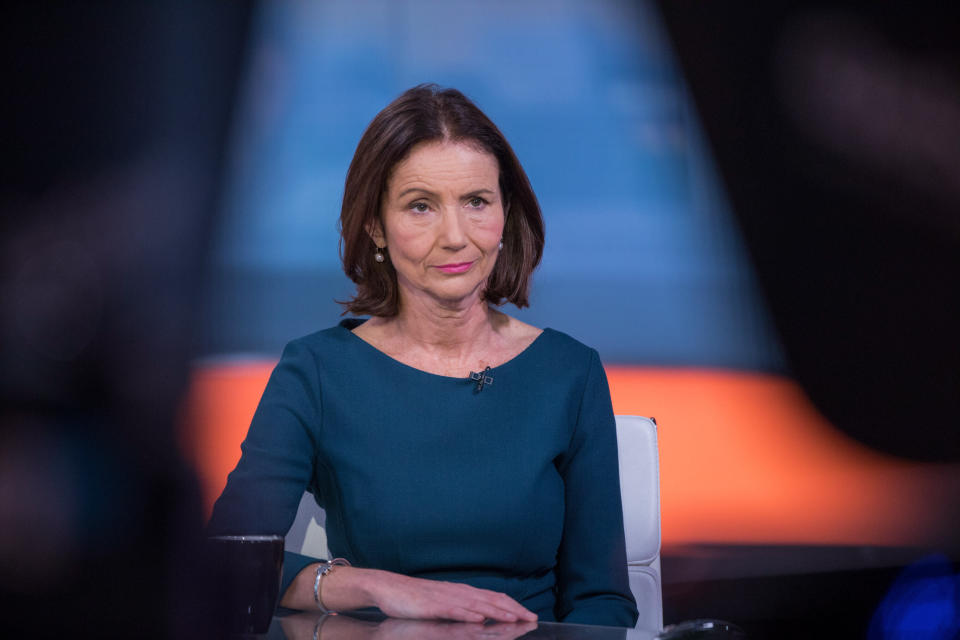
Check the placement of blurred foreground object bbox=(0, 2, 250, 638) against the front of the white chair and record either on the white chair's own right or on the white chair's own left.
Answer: on the white chair's own right

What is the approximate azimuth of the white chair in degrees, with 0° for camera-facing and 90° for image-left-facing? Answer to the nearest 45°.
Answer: approximately 0°
